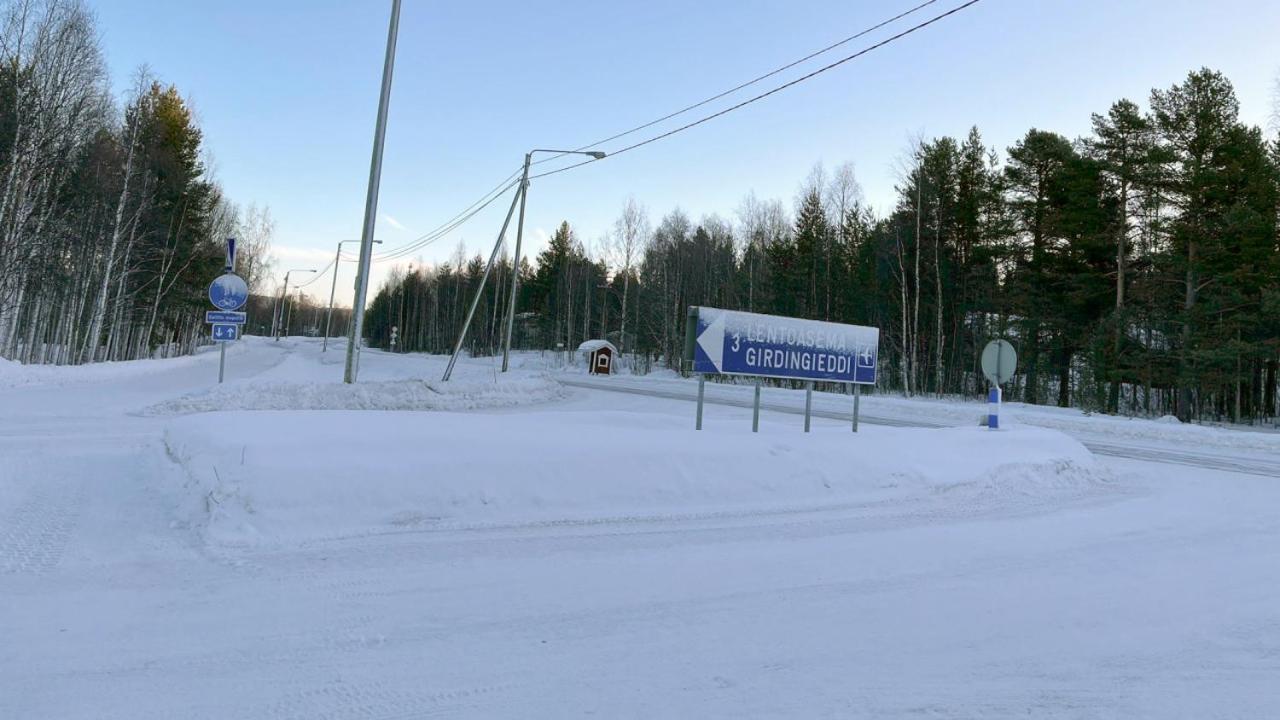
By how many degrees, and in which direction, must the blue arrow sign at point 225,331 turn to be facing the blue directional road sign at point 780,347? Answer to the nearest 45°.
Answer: approximately 45° to its left

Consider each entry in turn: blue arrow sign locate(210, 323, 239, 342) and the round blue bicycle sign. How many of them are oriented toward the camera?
2

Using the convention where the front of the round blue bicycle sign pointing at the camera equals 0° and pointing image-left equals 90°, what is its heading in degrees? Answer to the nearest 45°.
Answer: approximately 0°

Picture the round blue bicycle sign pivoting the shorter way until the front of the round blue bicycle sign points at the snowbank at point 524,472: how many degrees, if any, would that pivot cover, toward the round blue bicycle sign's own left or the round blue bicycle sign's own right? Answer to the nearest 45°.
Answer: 0° — it already faces it

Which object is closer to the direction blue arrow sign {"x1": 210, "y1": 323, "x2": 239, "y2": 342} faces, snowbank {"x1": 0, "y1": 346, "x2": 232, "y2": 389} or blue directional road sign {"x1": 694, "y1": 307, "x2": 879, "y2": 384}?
the blue directional road sign

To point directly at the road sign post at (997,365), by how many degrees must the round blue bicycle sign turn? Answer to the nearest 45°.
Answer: approximately 45° to its left
